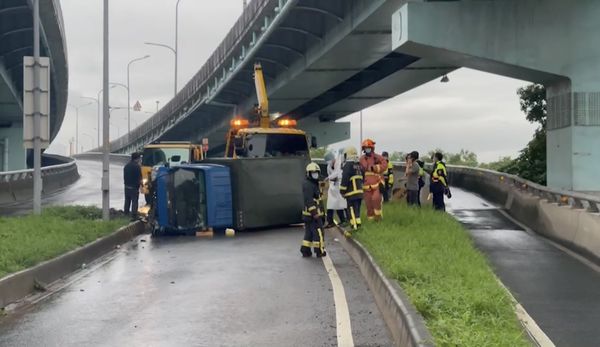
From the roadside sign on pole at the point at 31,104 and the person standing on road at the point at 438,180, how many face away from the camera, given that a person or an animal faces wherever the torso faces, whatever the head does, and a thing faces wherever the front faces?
1

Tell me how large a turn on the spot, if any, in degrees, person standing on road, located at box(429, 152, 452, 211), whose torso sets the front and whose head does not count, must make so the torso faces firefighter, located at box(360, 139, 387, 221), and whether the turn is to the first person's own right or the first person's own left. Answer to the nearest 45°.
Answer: approximately 45° to the first person's own left

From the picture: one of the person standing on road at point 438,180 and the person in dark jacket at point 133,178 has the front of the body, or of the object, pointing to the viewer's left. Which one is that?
the person standing on road

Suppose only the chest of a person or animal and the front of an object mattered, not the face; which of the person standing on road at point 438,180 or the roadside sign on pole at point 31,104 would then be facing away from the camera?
the roadside sign on pole

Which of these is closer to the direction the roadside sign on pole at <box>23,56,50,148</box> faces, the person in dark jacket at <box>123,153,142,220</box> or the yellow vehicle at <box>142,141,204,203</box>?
the yellow vehicle

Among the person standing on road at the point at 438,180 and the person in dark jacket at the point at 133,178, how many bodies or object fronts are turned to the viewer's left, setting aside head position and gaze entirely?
1

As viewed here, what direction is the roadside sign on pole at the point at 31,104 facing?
away from the camera

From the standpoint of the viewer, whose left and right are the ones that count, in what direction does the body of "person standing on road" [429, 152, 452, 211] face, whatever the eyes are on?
facing to the left of the viewer

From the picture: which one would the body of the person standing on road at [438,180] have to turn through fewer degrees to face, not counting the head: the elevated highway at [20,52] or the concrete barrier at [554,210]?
the elevated highway

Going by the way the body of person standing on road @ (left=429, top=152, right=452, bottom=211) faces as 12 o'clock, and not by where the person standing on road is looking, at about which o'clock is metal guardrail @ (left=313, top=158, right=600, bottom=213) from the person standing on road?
The metal guardrail is roughly at 6 o'clock from the person standing on road.
